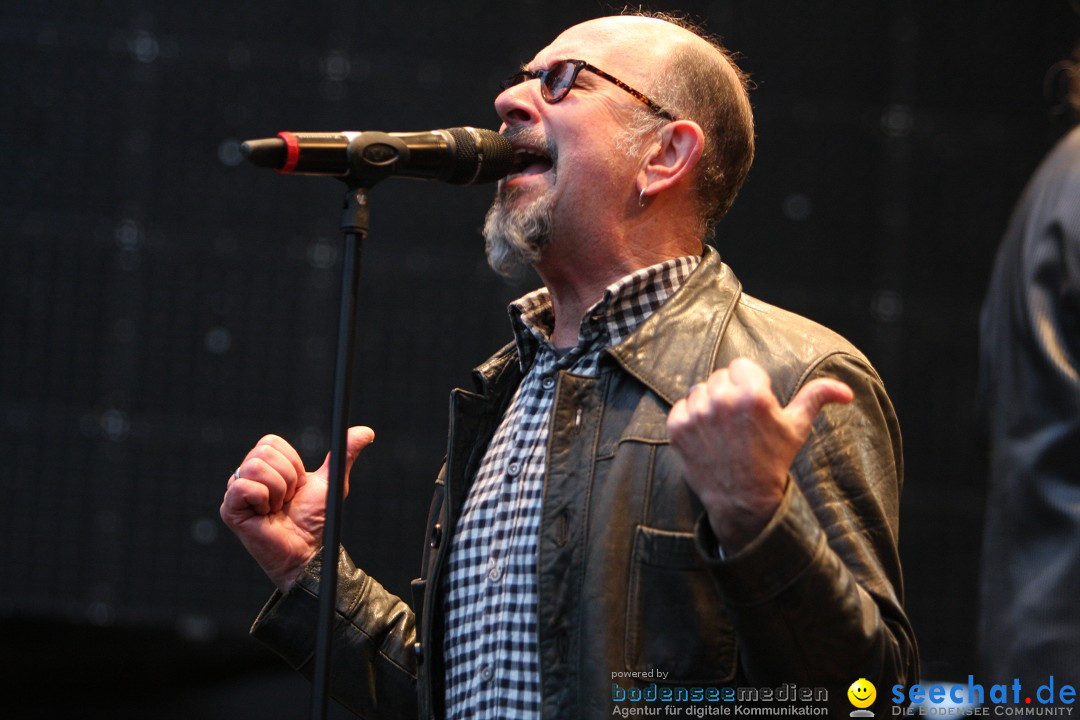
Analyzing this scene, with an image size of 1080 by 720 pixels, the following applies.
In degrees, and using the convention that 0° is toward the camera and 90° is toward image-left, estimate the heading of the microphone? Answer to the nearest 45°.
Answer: approximately 270°

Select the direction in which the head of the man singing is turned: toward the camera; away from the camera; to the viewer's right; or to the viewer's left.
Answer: to the viewer's left

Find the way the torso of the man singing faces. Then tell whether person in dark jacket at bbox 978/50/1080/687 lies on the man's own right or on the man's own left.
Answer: on the man's own left

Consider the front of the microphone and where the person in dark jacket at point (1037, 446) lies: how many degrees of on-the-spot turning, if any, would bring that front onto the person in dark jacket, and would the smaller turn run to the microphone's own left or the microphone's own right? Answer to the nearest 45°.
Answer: approximately 45° to the microphone's own right

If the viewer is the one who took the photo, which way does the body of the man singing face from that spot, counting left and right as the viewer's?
facing the viewer and to the left of the viewer
